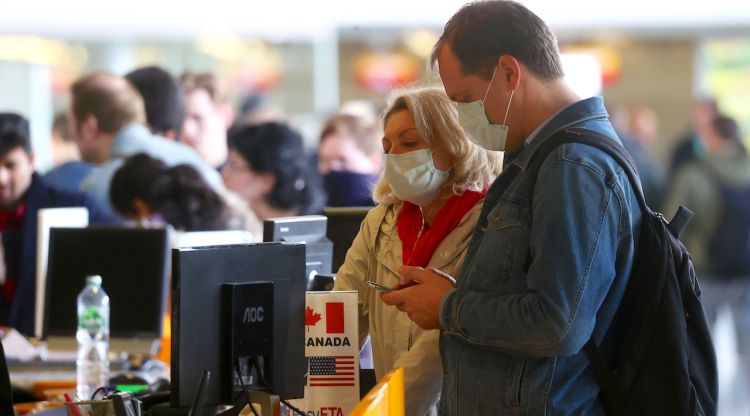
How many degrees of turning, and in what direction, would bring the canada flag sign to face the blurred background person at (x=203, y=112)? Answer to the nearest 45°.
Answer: approximately 180°

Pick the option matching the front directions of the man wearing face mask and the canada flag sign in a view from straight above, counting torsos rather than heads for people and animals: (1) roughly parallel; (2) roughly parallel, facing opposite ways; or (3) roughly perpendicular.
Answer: roughly perpendicular

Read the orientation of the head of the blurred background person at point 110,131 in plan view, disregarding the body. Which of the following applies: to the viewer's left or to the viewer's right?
to the viewer's left

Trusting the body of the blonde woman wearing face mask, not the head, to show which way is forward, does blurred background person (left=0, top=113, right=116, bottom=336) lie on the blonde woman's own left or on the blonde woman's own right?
on the blonde woman's own right

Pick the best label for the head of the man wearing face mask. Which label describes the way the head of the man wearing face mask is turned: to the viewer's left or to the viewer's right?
to the viewer's left

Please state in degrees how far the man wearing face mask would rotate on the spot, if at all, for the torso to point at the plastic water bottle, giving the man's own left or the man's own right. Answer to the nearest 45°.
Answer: approximately 45° to the man's own right
